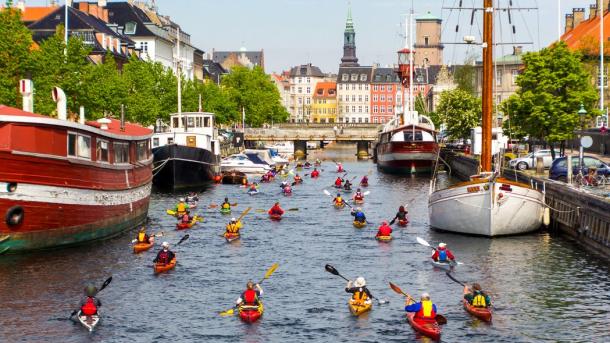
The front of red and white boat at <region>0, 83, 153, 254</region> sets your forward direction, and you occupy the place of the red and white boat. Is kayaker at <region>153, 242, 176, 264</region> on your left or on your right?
on your left
